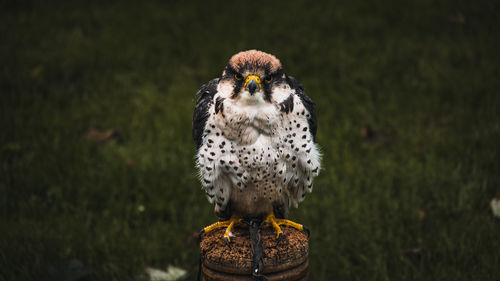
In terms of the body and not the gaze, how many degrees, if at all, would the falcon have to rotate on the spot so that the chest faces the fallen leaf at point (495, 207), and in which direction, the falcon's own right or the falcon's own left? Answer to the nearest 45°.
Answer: approximately 135° to the falcon's own left

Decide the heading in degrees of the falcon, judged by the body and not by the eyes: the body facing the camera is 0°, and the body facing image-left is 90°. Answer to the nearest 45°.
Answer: approximately 0°

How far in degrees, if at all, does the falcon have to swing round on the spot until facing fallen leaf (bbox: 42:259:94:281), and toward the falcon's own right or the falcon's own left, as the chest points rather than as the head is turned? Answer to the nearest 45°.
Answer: approximately 135° to the falcon's own right

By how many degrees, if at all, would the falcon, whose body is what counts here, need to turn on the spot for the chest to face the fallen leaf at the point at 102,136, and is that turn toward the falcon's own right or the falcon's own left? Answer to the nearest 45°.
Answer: approximately 135° to the falcon's own right
